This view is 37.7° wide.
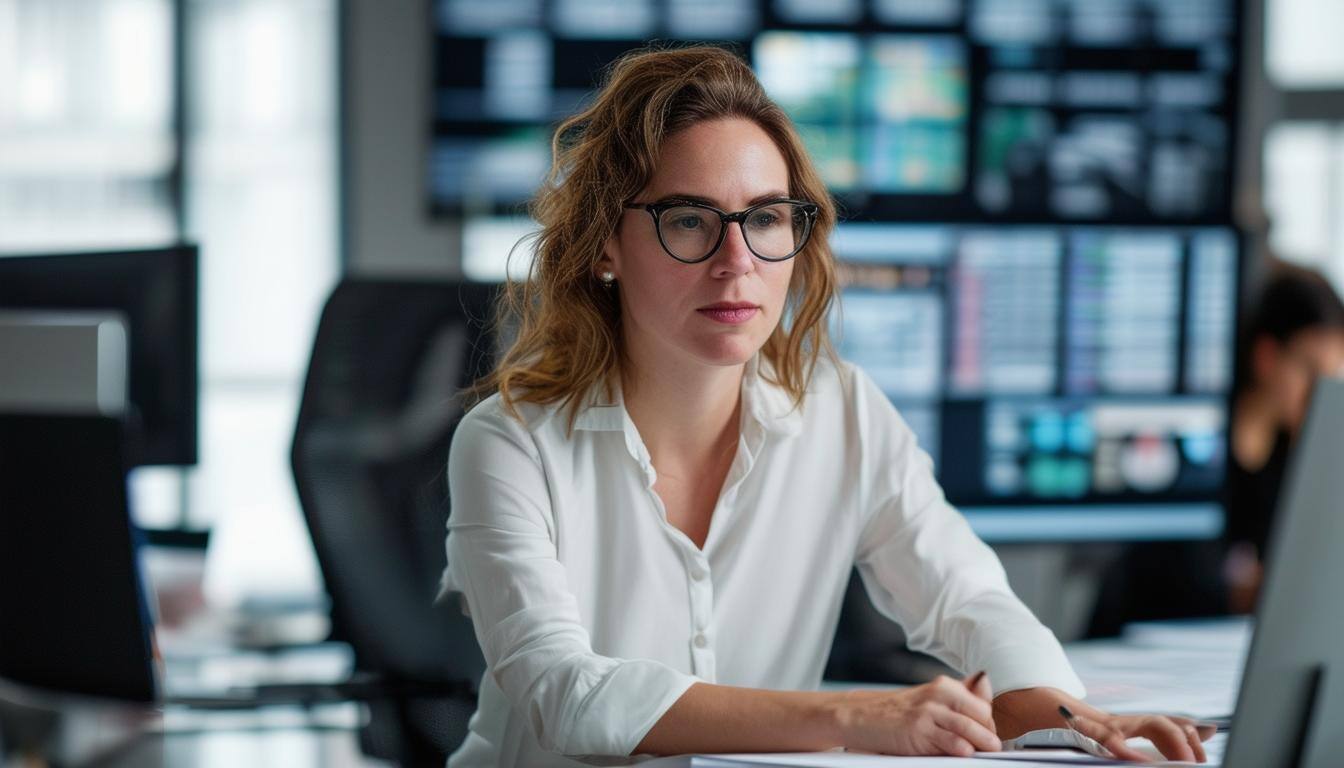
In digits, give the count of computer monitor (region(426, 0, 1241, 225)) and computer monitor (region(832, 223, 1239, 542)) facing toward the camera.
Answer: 2

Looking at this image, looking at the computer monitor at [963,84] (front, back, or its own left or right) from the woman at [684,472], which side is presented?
front

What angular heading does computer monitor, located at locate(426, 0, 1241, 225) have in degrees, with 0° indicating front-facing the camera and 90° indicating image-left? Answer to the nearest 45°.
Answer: approximately 0°

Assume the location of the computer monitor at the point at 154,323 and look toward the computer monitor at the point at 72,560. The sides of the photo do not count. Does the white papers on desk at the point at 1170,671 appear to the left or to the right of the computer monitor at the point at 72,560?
left

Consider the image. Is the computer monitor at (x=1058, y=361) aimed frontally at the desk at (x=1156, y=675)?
yes

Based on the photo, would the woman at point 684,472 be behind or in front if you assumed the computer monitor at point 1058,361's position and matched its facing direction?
in front

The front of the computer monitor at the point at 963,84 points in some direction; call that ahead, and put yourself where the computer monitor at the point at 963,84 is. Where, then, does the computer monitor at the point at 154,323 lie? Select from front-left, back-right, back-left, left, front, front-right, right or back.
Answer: front-right

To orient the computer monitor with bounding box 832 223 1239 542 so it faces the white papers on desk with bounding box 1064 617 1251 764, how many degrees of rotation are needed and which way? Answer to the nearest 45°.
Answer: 0° — it already faces it

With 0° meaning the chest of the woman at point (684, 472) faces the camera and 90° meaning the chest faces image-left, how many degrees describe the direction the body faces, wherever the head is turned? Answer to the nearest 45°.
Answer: approximately 315°
